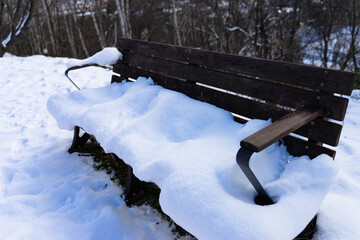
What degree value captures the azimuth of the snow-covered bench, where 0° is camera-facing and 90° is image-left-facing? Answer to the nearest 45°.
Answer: approximately 45°
